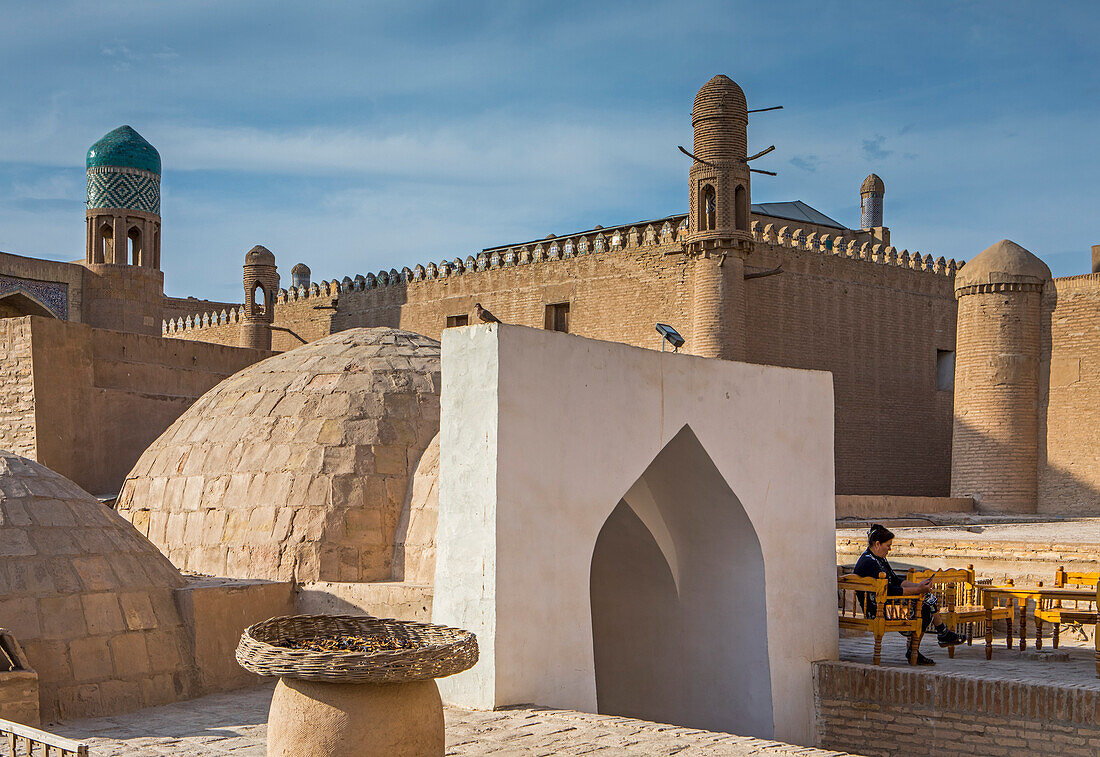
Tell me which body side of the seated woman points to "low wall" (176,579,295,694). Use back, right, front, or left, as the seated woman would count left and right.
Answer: back

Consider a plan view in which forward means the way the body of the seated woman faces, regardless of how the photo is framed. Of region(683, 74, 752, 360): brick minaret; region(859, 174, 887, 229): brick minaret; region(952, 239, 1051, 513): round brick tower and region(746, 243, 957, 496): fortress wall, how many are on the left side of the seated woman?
4

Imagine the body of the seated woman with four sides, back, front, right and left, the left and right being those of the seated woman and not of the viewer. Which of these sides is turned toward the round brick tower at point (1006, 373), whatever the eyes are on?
left

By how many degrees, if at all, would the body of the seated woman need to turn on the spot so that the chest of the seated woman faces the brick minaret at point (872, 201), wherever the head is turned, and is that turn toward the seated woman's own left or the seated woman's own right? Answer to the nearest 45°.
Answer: approximately 90° to the seated woman's own left

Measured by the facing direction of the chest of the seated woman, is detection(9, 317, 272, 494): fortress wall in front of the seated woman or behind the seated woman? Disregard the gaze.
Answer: behind

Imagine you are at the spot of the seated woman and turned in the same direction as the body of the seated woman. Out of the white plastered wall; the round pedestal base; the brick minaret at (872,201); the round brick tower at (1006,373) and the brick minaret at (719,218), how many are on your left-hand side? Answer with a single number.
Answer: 3

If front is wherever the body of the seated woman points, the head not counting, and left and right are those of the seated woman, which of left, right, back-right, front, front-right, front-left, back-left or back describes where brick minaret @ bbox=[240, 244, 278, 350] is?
back-left

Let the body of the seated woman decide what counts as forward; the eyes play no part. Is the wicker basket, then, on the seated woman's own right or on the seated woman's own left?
on the seated woman's own right

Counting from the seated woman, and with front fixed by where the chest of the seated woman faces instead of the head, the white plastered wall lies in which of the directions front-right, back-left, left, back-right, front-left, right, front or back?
back-right

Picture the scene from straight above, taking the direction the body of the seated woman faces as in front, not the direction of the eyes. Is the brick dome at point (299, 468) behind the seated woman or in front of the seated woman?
behind

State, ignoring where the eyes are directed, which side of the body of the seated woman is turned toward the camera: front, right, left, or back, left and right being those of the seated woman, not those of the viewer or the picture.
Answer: right

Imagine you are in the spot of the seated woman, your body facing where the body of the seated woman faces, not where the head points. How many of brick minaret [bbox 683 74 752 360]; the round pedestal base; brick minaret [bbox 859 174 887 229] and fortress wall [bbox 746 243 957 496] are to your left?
3
